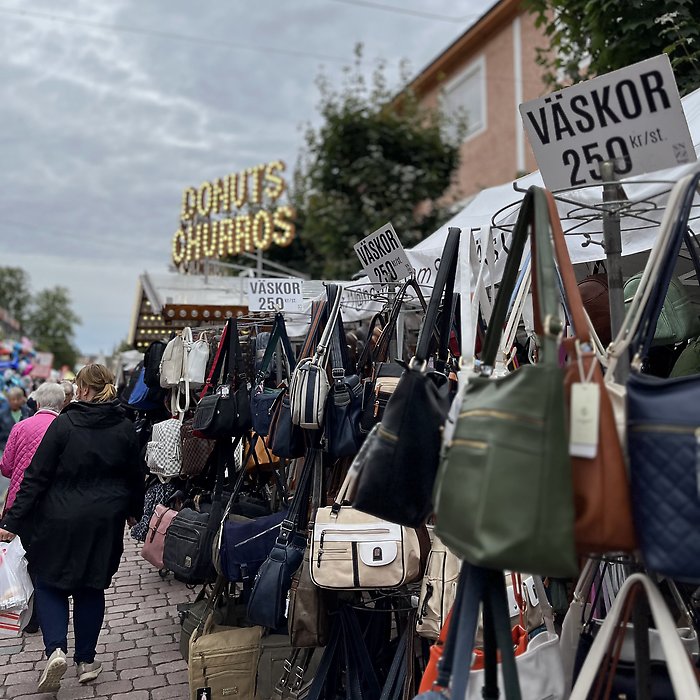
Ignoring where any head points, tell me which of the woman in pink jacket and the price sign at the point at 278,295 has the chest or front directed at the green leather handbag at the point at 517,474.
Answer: the price sign

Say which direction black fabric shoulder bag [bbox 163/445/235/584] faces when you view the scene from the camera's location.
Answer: facing the viewer and to the left of the viewer

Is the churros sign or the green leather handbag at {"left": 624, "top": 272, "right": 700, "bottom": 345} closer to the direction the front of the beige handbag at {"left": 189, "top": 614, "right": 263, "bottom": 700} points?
the green leather handbag

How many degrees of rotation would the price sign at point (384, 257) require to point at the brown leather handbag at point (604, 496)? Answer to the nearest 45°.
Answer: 0° — it already faces it

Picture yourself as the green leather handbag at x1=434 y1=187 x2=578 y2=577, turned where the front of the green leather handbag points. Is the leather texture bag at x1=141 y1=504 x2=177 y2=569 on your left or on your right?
on your right

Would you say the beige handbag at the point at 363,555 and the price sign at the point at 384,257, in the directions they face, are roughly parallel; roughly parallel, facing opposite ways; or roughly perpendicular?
roughly parallel

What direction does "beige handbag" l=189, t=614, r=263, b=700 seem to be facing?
toward the camera

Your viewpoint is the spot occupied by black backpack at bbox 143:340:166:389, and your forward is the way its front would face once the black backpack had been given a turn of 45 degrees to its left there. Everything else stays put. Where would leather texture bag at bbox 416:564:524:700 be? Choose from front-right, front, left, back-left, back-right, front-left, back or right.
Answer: front-left

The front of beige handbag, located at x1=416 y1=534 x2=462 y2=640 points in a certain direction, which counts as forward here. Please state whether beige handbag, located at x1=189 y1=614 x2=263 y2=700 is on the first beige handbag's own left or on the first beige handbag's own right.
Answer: on the first beige handbag's own right

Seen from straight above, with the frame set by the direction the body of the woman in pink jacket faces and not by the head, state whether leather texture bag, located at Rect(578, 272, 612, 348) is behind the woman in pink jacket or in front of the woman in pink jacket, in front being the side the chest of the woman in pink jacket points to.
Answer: behind

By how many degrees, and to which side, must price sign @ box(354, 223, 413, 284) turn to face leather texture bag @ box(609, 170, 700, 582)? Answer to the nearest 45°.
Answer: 0° — it already faces it

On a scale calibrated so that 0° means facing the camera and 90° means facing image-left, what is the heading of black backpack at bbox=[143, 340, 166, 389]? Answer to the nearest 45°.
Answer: approximately 90°

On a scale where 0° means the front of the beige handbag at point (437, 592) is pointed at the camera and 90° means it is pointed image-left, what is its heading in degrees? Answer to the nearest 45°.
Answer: approximately 45°

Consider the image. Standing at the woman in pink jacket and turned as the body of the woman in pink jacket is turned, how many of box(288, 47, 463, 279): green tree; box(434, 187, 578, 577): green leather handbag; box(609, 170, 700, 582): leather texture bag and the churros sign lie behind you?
2

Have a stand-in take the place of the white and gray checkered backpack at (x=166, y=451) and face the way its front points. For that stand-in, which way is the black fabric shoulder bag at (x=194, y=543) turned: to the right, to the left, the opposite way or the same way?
the same way

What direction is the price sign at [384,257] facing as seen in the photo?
toward the camera
